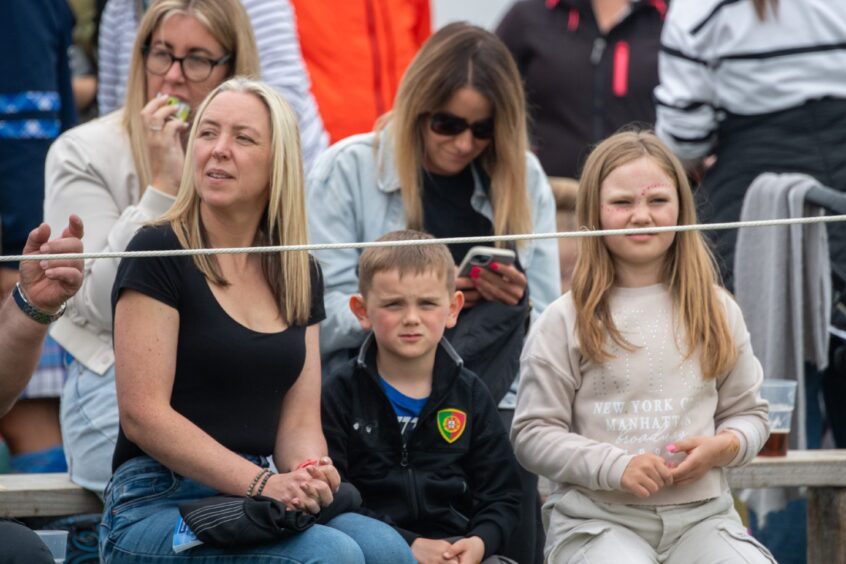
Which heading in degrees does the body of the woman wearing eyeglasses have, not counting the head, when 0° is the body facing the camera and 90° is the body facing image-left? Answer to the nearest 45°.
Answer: approximately 315°

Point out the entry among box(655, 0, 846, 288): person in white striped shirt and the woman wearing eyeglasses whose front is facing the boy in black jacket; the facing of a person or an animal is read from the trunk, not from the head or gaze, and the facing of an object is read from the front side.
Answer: the woman wearing eyeglasses

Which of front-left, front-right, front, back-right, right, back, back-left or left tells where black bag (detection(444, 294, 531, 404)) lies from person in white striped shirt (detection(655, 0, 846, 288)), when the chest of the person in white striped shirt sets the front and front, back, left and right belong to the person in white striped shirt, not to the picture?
back-left

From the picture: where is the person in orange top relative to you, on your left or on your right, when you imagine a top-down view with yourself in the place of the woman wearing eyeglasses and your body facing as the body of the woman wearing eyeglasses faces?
on your left

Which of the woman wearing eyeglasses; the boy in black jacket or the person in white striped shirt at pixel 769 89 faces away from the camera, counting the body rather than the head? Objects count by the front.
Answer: the person in white striped shirt

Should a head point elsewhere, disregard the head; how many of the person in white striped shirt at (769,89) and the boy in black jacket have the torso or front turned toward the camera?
1

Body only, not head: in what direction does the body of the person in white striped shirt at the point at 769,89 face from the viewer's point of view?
away from the camera

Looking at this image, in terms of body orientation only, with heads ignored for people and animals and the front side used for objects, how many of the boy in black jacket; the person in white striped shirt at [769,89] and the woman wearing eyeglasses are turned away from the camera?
1

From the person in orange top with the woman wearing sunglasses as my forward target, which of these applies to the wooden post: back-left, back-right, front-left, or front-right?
front-left

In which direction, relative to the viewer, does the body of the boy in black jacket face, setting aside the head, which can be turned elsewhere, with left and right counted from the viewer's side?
facing the viewer

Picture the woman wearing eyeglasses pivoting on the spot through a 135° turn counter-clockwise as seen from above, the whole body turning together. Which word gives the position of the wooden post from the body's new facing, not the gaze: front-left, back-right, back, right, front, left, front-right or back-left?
right

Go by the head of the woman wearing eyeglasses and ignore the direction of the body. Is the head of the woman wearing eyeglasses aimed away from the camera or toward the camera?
toward the camera

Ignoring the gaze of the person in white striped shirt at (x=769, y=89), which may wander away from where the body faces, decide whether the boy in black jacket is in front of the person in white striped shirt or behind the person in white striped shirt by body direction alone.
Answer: behind

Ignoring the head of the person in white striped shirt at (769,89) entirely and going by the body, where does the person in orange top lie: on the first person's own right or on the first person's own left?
on the first person's own left

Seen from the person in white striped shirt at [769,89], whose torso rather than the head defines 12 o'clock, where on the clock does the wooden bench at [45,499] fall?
The wooden bench is roughly at 8 o'clock from the person in white striped shirt.
